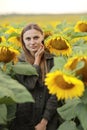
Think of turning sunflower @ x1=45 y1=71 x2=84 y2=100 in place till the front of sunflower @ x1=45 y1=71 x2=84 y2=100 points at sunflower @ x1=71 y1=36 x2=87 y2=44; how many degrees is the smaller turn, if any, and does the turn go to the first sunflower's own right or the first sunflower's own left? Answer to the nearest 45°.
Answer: approximately 180°
